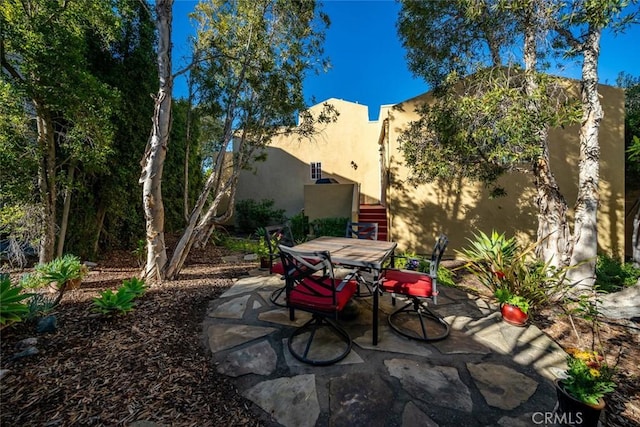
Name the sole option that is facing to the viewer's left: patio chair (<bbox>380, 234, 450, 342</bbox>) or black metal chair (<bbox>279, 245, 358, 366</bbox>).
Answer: the patio chair

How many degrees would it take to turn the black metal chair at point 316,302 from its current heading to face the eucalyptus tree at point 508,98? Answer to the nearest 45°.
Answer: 0° — it already faces it

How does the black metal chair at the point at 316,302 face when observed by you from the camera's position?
facing away from the viewer and to the right of the viewer

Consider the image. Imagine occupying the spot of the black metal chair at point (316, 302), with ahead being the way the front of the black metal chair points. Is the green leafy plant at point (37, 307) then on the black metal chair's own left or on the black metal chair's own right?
on the black metal chair's own left

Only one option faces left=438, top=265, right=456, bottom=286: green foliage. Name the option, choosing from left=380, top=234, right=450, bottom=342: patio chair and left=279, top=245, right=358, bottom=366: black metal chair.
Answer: the black metal chair

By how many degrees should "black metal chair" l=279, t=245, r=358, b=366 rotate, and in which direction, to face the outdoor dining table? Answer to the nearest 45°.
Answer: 0° — it already faces it

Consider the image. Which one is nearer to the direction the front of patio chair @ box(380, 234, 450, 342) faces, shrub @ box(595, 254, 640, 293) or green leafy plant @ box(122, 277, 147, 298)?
the green leafy plant

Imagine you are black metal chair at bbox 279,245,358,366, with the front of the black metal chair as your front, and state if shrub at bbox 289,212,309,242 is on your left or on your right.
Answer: on your left

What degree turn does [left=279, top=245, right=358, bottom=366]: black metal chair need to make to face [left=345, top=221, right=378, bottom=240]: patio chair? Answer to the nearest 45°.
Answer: approximately 45° to its left

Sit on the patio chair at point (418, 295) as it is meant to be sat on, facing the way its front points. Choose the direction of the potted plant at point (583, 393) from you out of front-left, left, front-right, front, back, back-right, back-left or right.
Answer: back-left

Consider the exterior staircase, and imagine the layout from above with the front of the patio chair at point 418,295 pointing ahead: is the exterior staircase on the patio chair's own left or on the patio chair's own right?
on the patio chair's own right

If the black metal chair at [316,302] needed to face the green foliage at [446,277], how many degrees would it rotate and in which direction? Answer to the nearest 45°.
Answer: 0° — it already faces it

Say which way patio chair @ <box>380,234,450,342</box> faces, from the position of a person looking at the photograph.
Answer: facing to the left of the viewer

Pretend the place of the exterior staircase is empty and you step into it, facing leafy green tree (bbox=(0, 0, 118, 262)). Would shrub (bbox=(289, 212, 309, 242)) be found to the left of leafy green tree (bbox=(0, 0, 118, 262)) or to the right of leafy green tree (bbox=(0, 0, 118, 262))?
right
